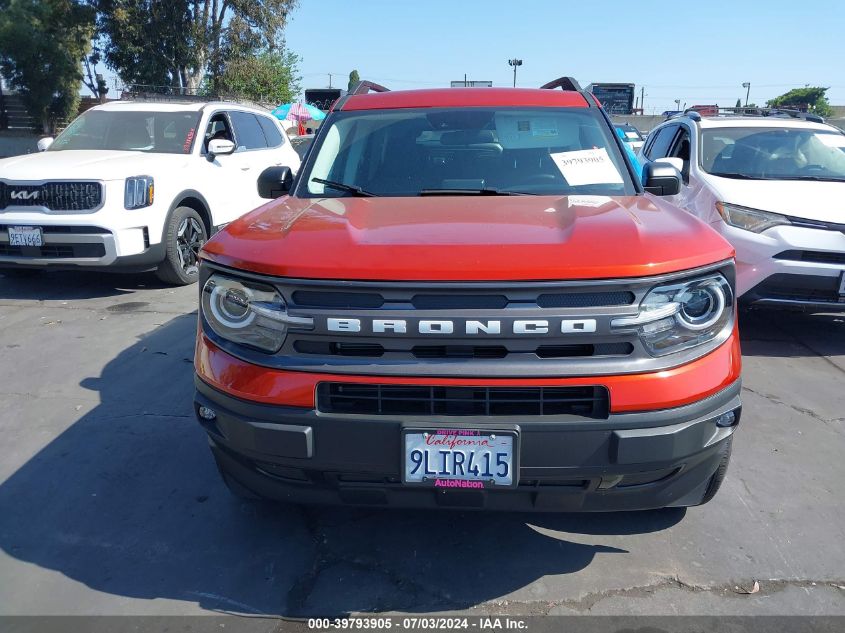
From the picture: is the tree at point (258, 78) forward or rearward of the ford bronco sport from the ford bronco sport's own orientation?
rearward

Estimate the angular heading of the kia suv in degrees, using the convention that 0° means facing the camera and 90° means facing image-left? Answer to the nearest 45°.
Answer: approximately 45°

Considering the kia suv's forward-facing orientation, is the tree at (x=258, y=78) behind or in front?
behind

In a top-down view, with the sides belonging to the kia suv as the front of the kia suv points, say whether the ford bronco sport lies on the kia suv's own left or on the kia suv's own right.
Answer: on the kia suv's own left

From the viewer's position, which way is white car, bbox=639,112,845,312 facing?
facing the viewer and to the right of the viewer

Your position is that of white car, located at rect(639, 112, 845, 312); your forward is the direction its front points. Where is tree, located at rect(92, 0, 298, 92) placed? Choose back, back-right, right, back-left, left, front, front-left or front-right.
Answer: back

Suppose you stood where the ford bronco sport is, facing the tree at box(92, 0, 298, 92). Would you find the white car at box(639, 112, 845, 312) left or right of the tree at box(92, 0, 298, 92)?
right

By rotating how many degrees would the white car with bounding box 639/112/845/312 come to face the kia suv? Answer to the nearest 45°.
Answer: approximately 135° to its right

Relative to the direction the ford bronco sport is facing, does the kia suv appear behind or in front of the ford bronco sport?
behind

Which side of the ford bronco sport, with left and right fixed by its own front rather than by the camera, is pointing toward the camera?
front

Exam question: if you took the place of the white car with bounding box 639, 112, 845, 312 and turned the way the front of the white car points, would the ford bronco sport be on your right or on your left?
on your right
